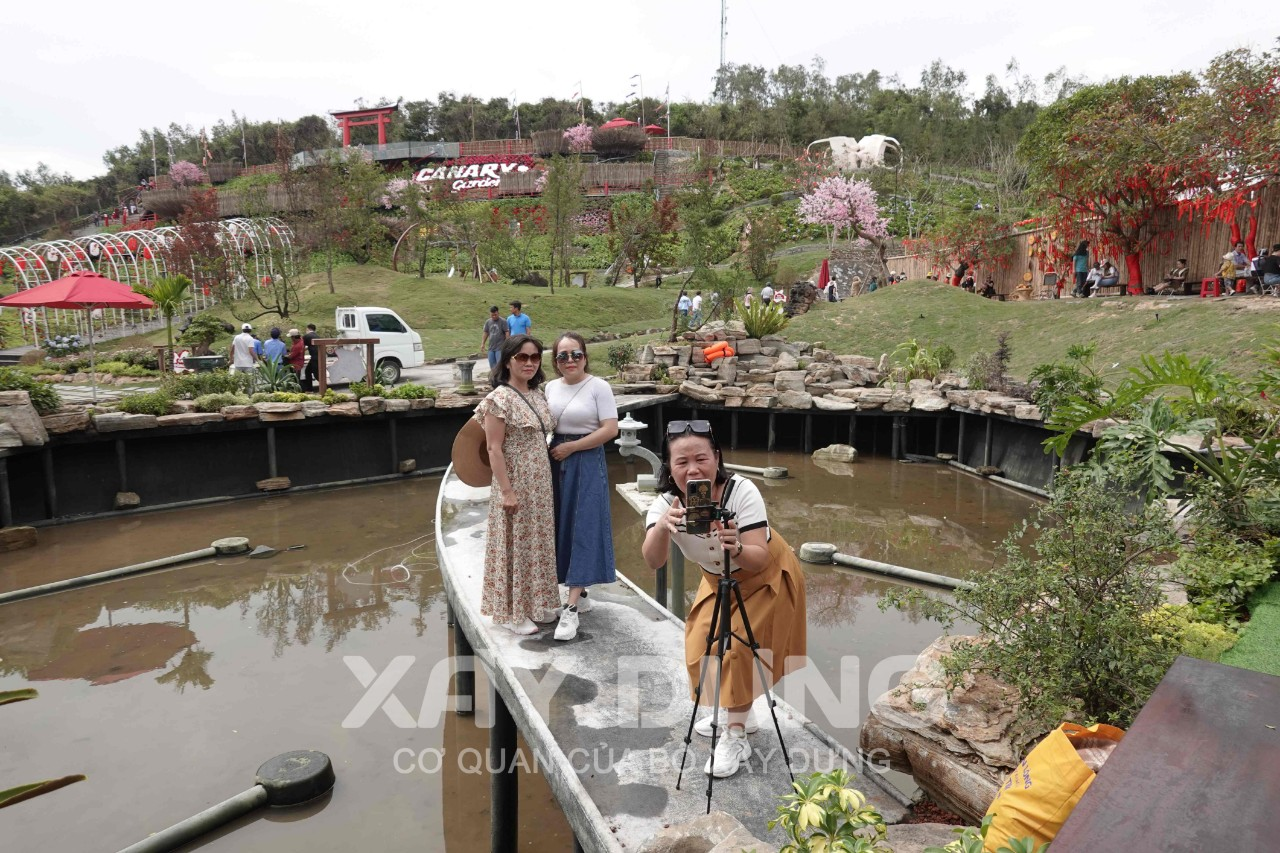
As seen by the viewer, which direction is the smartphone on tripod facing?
away from the camera

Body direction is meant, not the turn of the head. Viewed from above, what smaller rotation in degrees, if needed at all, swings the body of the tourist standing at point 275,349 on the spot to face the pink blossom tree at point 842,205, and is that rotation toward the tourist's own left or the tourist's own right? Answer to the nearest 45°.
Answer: approximately 45° to the tourist's own right

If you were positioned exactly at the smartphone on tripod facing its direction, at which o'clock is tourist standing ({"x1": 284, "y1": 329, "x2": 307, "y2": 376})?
The tourist standing is roughly at 11 o'clock from the smartphone on tripod.

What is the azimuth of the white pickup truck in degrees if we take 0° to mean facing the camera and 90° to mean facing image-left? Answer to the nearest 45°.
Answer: approximately 225°

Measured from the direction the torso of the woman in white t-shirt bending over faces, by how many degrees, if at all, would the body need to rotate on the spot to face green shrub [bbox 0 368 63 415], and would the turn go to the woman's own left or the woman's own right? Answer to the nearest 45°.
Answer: approximately 90° to the woman's own right

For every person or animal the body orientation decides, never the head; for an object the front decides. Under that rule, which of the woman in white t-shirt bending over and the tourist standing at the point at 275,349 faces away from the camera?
the tourist standing

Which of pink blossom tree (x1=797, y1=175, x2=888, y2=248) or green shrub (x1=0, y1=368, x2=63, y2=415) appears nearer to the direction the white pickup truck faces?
the pink blossom tree

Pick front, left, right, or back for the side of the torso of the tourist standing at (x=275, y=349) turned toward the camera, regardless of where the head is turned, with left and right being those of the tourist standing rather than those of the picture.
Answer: back

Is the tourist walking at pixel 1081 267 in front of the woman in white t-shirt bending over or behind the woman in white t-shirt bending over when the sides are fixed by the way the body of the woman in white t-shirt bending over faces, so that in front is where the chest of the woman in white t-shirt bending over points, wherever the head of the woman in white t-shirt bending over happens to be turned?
behind

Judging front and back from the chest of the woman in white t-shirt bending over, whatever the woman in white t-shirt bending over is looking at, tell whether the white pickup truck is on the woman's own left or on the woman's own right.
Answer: on the woman's own right

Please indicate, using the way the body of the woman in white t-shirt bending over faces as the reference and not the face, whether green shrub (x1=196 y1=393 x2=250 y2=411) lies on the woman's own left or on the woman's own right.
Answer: on the woman's own right

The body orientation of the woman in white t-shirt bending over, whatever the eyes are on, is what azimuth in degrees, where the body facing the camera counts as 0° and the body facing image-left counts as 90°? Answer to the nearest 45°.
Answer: approximately 45°
